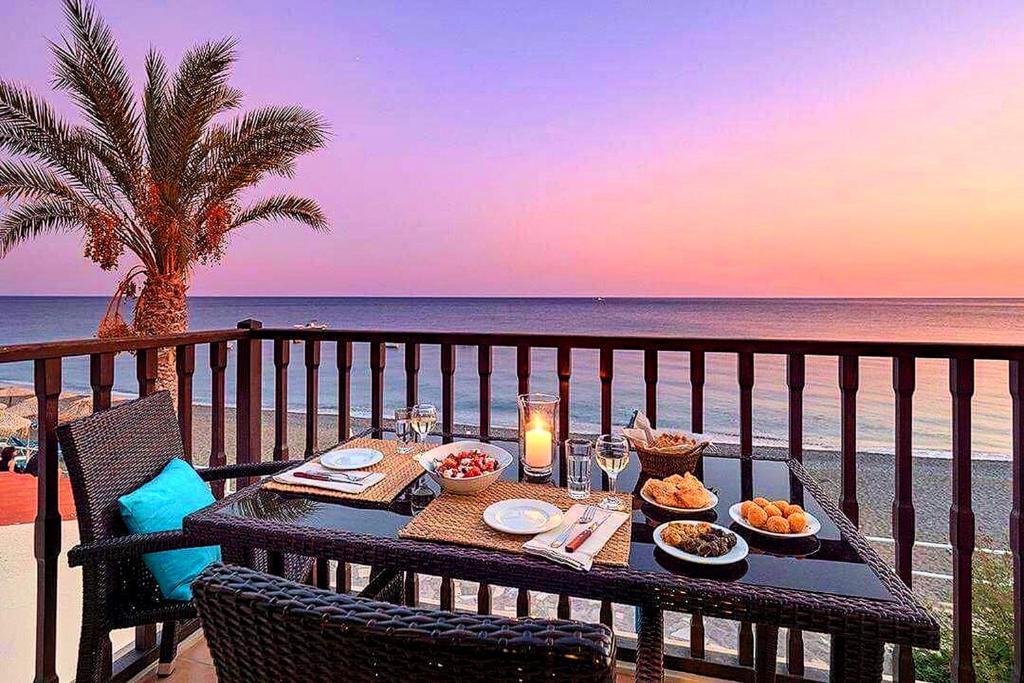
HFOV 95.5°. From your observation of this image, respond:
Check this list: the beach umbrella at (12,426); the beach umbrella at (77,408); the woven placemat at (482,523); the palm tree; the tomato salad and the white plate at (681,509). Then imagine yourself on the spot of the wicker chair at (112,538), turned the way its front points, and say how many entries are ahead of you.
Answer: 3

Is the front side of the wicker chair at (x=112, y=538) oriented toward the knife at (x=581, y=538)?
yes

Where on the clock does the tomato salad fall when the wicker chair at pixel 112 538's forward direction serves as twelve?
The tomato salad is roughly at 12 o'clock from the wicker chair.

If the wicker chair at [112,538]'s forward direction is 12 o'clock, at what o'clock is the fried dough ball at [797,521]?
The fried dough ball is roughly at 12 o'clock from the wicker chair.

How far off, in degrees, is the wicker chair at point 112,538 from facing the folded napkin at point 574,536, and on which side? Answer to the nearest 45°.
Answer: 0° — it already faces it

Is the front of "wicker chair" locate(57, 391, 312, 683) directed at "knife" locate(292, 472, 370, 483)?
yes

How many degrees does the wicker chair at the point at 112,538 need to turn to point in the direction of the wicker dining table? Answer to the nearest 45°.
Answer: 0° — it already faces it

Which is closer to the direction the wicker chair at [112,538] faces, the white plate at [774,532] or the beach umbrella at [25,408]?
the white plate

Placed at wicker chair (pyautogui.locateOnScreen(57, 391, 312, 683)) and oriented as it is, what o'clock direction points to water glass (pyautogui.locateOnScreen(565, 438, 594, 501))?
The water glass is roughly at 12 o'clock from the wicker chair.

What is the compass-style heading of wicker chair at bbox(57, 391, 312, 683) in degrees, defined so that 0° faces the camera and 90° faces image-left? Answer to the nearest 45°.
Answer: approximately 315°
